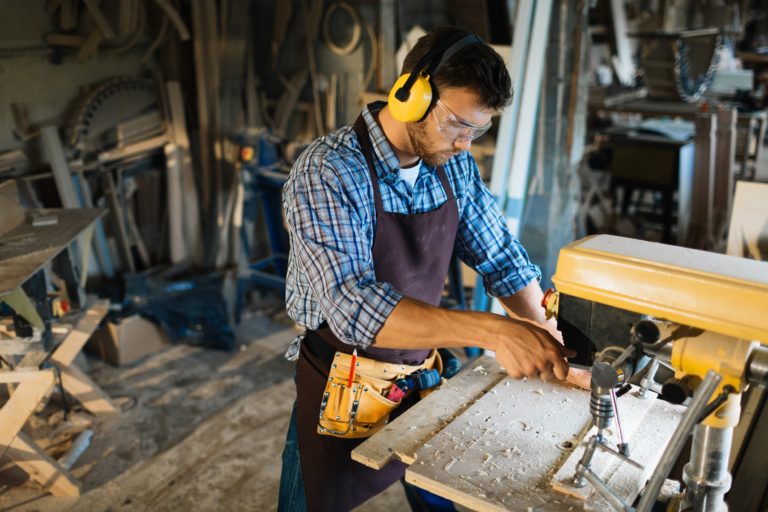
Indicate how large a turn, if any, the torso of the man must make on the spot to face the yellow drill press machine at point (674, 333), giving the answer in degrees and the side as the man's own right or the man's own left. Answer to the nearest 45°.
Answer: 0° — they already face it

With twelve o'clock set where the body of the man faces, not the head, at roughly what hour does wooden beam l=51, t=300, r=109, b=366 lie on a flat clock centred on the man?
The wooden beam is roughly at 6 o'clock from the man.

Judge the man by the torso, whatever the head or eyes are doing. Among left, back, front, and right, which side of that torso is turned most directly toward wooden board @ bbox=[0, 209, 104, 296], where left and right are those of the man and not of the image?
back

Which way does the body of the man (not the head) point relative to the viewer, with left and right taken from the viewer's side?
facing the viewer and to the right of the viewer
